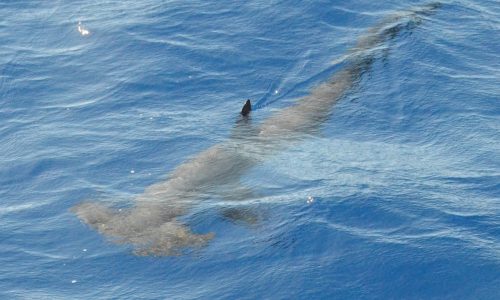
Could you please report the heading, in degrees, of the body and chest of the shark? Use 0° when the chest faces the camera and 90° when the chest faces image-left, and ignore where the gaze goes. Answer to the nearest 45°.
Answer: approximately 45°
